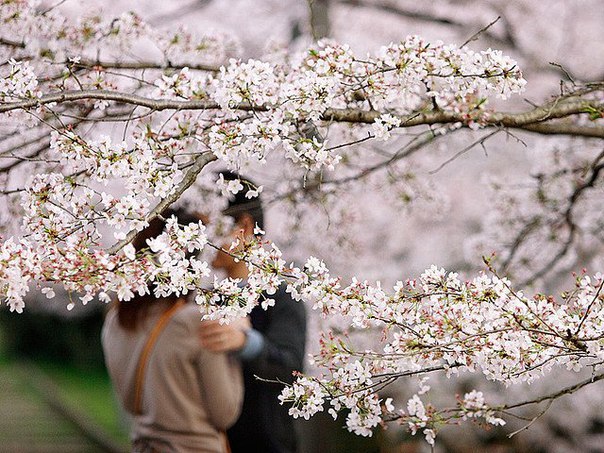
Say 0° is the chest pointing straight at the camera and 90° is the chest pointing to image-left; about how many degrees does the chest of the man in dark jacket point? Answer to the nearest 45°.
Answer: approximately 90°

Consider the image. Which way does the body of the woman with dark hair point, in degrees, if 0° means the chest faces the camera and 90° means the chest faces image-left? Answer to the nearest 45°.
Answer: approximately 225°

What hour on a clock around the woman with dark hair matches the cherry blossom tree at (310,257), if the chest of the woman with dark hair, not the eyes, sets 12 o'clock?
The cherry blossom tree is roughly at 4 o'clock from the woman with dark hair.
